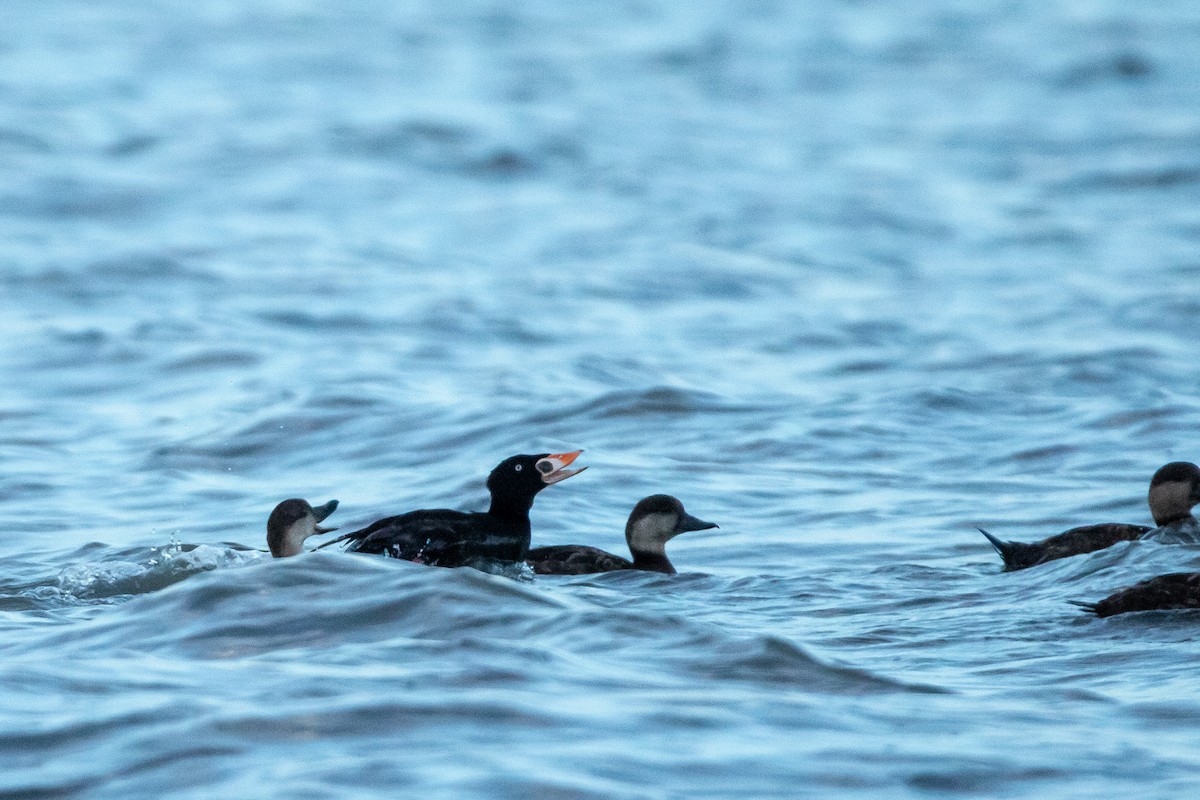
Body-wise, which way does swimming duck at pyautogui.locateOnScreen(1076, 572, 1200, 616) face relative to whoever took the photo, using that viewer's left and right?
facing to the right of the viewer

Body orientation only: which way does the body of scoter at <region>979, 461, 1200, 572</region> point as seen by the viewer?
to the viewer's right

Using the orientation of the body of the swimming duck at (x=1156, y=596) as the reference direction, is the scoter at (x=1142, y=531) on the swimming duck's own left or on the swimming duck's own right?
on the swimming duck's own left

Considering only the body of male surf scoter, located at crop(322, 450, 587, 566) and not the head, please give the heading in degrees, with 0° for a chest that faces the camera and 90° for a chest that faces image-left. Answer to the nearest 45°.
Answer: approximately 270°

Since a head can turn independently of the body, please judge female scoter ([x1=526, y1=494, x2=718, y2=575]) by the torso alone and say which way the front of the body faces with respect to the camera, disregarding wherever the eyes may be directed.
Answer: to the viewer's right

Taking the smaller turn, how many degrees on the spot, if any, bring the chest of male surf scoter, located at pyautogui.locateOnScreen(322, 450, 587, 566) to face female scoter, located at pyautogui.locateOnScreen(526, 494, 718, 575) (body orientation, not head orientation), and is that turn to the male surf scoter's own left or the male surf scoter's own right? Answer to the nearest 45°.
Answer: approximately 45° to the male surf scoter's own left

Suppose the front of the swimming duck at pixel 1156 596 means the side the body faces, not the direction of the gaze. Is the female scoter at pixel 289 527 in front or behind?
behind

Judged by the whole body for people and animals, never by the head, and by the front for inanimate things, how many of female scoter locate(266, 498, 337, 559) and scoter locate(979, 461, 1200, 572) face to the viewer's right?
2

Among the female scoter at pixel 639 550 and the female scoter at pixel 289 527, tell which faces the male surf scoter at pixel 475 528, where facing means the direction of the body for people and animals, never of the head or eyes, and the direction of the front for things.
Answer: the female scoter at pixel 289 527

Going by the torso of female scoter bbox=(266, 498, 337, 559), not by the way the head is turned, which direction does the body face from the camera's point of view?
to the viewer's right
